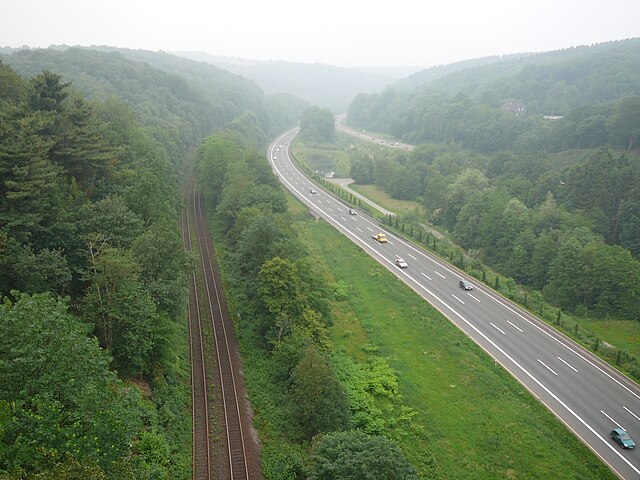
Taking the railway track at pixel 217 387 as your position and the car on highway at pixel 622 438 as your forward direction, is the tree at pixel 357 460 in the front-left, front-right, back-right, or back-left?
front-right

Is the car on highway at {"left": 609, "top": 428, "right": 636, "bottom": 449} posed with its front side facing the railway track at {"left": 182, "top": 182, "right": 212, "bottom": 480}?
no

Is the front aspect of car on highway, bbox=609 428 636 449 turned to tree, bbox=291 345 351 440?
no

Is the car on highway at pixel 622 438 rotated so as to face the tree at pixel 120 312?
no

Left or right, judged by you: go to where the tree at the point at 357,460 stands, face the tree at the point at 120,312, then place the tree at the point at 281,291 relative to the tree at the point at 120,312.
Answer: right
